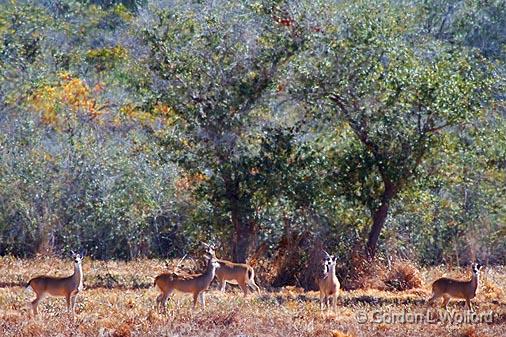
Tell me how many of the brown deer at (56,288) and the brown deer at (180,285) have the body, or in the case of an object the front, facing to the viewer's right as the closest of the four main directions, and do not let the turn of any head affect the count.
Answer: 2

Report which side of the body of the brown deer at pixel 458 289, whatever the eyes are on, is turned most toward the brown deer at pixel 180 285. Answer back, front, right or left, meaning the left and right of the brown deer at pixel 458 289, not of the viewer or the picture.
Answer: back

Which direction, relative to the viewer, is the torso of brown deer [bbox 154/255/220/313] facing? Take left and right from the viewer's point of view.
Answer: facing to the right of the viewer

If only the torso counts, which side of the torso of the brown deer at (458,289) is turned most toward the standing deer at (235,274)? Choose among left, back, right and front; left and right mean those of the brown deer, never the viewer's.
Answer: back

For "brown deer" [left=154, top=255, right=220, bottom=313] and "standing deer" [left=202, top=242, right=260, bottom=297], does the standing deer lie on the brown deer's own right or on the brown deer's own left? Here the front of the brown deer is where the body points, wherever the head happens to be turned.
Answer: on the brown deer's own left

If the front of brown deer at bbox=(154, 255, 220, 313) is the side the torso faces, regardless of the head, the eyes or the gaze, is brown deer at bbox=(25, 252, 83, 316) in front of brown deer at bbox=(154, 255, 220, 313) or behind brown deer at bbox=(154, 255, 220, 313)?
behind

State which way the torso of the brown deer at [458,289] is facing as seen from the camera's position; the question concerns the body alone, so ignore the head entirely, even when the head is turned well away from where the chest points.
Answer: to the viewer's right

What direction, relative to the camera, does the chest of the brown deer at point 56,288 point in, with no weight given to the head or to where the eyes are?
to the viewer's right

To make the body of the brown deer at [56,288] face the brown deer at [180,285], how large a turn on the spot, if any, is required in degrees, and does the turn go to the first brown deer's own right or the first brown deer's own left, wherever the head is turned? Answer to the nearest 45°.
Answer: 0° — it already faces it

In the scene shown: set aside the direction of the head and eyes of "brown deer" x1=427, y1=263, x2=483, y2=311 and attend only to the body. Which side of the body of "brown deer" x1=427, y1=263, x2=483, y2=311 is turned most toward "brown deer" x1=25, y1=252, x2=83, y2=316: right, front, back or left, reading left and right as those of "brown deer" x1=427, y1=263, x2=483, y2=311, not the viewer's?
back
